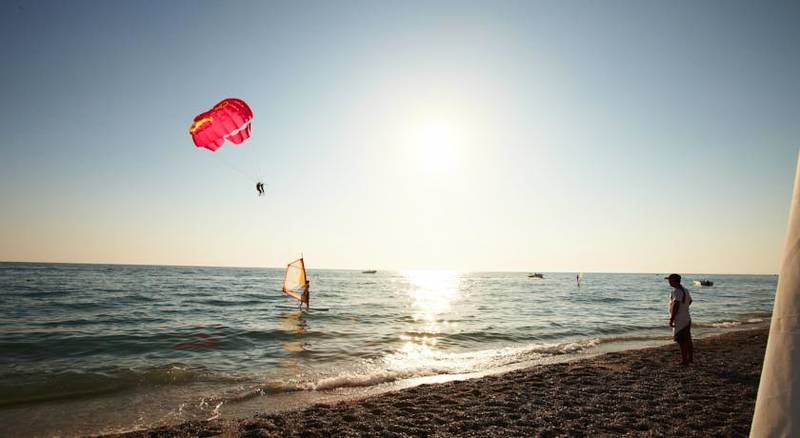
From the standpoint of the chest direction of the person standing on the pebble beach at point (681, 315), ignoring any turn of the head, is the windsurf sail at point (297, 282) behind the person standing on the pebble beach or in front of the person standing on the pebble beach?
in front

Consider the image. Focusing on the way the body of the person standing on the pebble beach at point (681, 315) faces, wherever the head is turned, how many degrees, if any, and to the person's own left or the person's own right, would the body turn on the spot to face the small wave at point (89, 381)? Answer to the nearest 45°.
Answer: approximately 45° to the person's own left

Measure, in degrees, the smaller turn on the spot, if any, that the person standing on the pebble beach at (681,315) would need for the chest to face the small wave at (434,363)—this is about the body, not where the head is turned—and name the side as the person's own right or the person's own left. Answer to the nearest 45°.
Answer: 0° — they already face it

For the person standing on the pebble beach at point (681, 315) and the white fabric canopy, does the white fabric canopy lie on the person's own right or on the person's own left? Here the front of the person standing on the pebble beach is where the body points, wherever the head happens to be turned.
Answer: on the person's own left

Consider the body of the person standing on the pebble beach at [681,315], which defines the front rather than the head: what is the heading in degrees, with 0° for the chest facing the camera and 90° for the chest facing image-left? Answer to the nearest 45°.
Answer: approximately 90°
